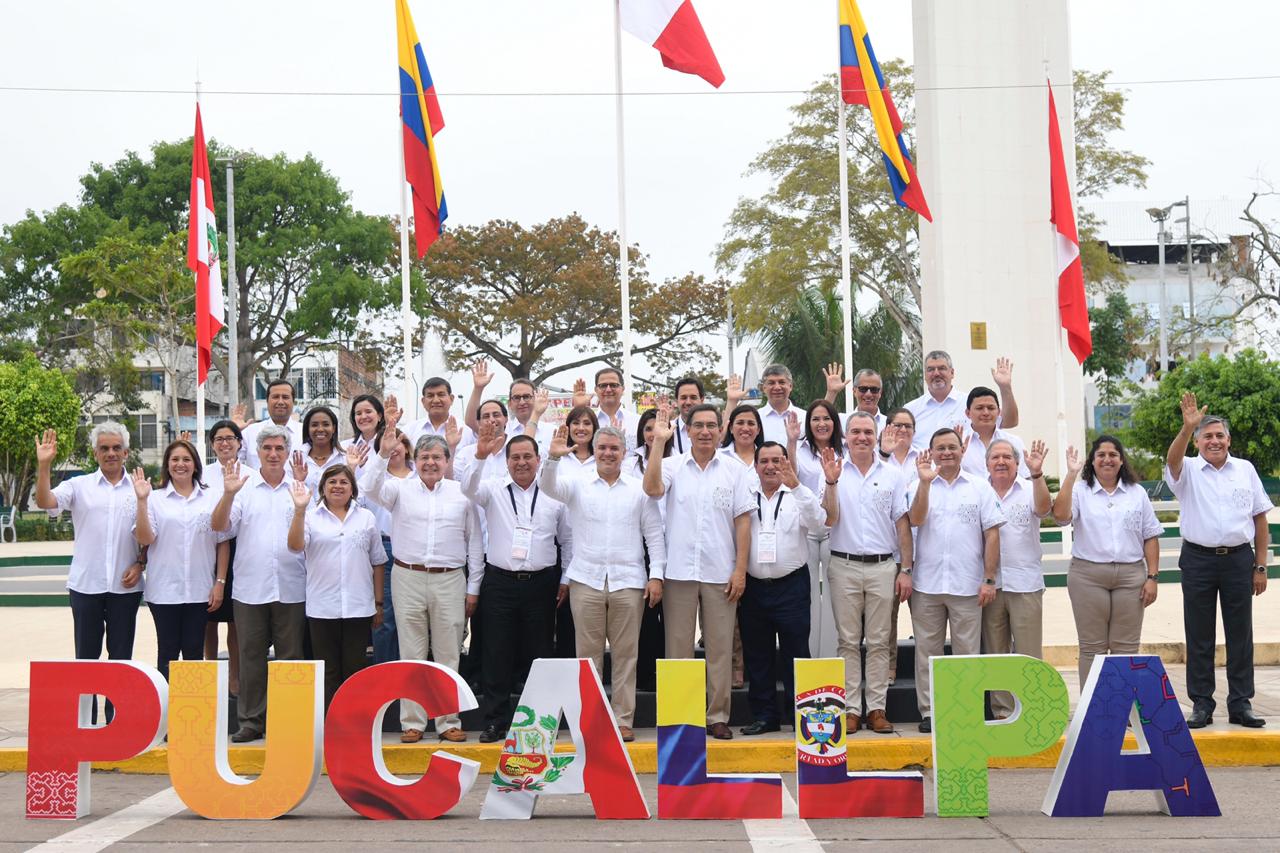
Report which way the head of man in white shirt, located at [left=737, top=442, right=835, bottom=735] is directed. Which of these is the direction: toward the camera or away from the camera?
toward the camera

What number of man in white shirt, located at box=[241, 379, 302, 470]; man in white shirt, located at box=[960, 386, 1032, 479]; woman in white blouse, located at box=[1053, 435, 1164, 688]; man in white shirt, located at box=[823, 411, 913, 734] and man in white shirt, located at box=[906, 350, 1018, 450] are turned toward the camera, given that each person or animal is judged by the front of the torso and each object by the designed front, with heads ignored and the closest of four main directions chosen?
5

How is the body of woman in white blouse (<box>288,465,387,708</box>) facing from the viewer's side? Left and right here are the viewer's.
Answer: facing the viewer

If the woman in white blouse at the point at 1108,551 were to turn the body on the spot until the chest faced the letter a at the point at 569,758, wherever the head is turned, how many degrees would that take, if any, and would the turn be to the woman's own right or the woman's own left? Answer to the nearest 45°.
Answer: approximately 45° to the woman's own right

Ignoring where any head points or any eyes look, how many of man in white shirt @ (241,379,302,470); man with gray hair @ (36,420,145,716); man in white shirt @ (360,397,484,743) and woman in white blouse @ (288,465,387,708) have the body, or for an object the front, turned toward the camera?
4

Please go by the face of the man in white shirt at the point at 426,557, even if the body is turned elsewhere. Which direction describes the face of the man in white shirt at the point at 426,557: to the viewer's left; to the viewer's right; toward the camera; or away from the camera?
toward the camera

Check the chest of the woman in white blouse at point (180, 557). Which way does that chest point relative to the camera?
toward the camera

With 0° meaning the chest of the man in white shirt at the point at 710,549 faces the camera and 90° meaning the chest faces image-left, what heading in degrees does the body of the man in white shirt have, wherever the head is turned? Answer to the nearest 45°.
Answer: approximately 0°

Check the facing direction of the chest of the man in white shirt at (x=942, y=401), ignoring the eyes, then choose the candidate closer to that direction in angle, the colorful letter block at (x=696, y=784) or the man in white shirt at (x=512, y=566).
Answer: the colorful letter block

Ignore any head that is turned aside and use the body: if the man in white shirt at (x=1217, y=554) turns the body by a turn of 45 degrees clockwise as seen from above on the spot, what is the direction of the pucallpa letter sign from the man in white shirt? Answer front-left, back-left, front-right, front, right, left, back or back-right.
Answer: front

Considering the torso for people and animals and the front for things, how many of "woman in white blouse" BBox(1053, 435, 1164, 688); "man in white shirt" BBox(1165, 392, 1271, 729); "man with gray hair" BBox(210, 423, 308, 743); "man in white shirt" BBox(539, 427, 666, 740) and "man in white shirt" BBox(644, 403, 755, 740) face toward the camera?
5

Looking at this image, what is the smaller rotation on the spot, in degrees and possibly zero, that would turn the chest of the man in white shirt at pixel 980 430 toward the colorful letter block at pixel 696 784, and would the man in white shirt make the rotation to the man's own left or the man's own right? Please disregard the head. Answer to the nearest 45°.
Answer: approximately 45° to the man's own right

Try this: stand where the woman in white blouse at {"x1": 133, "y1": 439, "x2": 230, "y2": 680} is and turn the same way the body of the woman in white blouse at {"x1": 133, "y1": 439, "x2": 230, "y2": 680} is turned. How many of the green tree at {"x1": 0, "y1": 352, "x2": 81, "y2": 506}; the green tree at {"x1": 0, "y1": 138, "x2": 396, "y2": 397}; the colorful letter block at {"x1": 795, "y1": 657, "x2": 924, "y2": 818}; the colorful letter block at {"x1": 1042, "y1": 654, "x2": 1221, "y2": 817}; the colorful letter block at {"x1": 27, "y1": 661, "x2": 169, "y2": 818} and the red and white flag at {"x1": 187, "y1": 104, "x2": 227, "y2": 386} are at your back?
3

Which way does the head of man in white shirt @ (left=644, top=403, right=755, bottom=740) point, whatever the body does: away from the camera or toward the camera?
toward the camera

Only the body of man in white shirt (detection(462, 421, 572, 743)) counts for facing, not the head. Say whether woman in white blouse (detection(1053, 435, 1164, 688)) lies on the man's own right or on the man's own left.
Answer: on the man's own left

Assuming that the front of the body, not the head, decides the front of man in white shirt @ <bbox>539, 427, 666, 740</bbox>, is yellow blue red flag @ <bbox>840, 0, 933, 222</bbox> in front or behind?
behind

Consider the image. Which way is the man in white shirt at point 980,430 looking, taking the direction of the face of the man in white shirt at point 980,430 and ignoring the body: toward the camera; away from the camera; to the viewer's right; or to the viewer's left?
toward the camera

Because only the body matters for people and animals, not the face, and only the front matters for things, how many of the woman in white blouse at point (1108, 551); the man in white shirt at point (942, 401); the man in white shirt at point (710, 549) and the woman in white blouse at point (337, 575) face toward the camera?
4

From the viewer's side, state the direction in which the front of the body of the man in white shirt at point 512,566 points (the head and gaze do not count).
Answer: toward the camera
